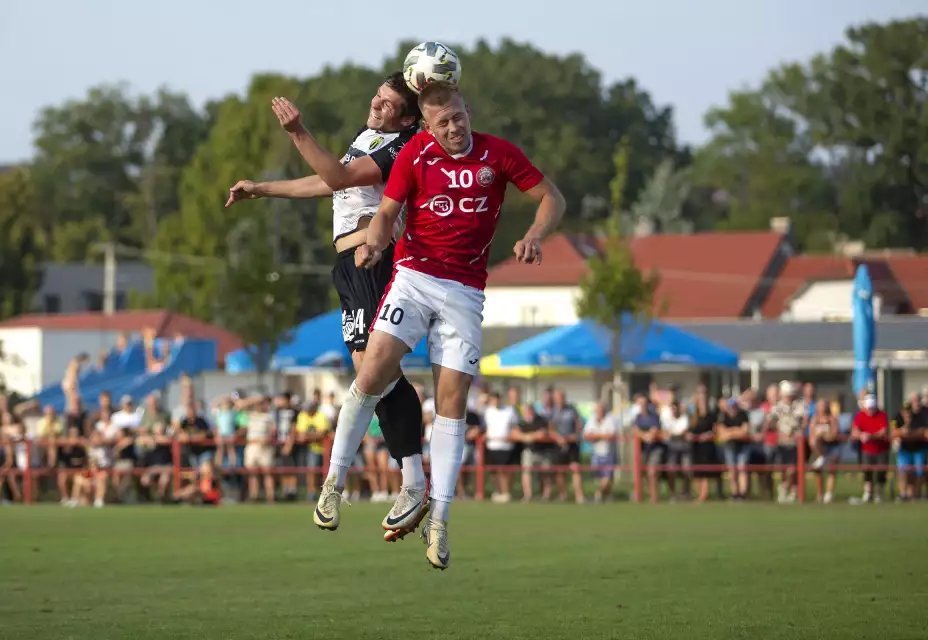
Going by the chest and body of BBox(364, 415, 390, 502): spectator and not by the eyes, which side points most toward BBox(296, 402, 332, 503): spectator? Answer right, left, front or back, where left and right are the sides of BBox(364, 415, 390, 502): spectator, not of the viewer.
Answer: right

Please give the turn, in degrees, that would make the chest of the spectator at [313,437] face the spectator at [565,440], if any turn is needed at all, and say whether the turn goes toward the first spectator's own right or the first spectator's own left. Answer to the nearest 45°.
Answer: approximately 90° to the first spectator's own left

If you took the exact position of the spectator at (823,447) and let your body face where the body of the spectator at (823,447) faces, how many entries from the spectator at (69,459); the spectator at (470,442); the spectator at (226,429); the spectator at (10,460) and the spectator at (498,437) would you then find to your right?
5

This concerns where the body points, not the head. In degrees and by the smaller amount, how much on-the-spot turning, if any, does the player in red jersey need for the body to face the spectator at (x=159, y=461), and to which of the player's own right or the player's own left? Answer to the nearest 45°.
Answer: approximately 180°

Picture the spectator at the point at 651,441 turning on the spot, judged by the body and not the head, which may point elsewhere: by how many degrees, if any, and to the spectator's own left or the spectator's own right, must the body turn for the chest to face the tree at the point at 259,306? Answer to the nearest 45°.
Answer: approximately 90° to the spectator's own right

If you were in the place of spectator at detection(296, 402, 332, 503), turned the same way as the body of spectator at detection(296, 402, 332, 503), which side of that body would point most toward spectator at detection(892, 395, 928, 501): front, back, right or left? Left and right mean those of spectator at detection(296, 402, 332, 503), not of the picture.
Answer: left

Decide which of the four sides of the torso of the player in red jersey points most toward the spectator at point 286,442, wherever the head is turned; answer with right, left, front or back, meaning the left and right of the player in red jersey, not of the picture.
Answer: back

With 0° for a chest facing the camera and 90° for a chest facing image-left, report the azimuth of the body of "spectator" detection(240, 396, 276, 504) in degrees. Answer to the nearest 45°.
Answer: approximately 0°

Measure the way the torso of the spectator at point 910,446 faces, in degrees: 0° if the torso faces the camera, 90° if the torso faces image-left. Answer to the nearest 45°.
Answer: approximately 0°

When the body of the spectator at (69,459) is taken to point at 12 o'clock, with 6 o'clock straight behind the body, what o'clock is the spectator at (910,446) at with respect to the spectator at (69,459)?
the spectator at (910,446) is roughly at 10 o'clock from the spectator at (69,459).

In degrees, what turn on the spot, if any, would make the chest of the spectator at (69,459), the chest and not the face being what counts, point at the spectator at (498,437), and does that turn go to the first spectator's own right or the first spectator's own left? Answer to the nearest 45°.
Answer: approximately 90° to the first spectator's own left

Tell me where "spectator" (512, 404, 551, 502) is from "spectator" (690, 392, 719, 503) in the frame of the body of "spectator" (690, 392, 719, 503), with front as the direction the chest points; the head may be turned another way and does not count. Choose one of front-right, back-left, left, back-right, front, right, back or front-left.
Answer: right
